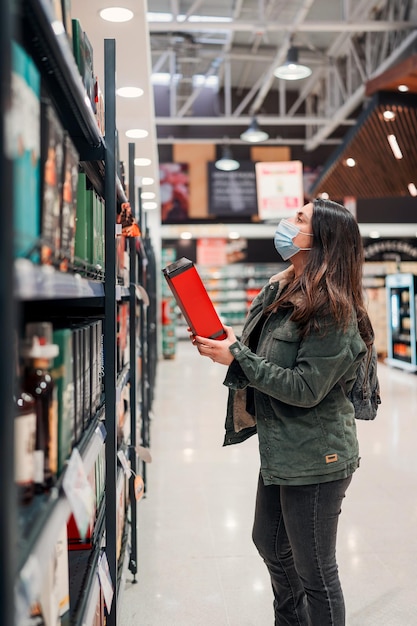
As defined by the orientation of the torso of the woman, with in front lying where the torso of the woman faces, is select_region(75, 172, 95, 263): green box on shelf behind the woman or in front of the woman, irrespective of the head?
in front

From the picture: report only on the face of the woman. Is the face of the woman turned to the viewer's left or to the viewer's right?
to the viewer's left

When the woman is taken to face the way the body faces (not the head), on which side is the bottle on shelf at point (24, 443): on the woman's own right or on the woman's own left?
on the woman's own left

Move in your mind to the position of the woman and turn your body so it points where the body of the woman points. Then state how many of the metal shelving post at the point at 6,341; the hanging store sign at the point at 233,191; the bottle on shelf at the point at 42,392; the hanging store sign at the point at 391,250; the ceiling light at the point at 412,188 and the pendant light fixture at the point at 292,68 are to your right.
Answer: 4

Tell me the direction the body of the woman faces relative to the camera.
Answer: to the viewer's left

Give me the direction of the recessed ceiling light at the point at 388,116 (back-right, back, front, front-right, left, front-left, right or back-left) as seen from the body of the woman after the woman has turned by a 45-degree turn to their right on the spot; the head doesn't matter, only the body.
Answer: front-right

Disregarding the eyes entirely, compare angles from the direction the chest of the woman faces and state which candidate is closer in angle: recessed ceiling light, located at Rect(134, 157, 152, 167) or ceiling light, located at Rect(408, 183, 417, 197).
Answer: the recessed ceiling light

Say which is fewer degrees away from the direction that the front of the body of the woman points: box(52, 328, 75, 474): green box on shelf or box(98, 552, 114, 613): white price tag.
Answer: the white price tag

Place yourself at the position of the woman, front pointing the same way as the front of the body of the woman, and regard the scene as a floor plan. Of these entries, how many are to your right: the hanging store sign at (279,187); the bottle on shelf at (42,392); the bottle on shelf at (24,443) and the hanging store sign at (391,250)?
2

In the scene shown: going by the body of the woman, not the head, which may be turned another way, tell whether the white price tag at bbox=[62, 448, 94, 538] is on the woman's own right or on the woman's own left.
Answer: on the woman's own left
